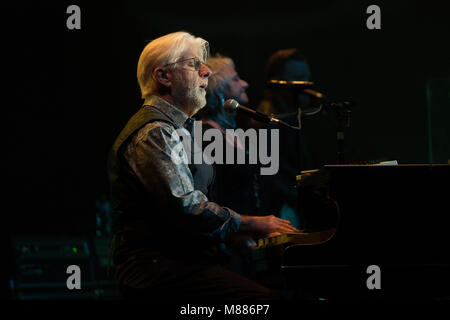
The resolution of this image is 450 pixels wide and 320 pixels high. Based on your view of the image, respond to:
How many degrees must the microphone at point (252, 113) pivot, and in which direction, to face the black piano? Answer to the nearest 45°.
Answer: approximately 135° to its left

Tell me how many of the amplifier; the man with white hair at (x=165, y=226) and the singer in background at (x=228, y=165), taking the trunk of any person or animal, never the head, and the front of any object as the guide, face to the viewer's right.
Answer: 2

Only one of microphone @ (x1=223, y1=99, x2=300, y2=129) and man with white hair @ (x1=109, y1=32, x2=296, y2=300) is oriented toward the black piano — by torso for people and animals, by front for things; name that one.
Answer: the man with white hair

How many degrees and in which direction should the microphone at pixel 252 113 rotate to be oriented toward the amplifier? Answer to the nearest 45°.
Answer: approximately 45° to its right

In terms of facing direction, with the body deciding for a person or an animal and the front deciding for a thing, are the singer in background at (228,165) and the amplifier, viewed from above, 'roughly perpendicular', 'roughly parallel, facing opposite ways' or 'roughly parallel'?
roughly perpendicular

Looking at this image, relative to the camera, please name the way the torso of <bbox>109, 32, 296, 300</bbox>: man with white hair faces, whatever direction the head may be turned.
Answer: to the viewer's right

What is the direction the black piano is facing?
to the viewer's left

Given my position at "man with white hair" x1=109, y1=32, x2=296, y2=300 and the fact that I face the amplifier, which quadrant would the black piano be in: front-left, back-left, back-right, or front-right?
back-right

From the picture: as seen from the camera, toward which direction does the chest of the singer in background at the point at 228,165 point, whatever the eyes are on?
to the viewer's right

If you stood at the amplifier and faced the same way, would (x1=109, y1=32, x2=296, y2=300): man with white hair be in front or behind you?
in front

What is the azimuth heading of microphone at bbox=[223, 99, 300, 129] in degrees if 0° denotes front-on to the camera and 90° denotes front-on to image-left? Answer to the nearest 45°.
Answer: approximately 90°
